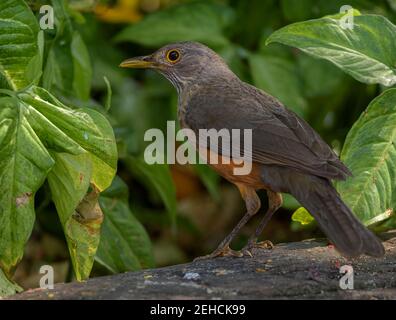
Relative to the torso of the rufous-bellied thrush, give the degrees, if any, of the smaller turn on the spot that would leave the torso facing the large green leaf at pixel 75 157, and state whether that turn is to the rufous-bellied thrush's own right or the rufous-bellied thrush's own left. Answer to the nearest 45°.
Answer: approximately 45° to the rufous-bellied thrush's own left

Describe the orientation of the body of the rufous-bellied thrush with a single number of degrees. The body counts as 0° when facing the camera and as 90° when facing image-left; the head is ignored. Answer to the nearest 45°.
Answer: approximately 90°

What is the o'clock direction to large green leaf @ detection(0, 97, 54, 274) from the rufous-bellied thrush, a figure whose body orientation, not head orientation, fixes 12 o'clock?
The large green leaf is roughly at 11 o'clock from the rufous-bellied thrush.

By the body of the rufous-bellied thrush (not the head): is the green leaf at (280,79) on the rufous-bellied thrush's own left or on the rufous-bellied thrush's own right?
on the rufous-bellied thrush's own right

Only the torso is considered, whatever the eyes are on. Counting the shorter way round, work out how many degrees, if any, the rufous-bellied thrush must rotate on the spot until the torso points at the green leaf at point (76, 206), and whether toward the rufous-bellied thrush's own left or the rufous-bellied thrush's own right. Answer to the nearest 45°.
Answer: approximately 45° to the rufous-bellied thrush's own left

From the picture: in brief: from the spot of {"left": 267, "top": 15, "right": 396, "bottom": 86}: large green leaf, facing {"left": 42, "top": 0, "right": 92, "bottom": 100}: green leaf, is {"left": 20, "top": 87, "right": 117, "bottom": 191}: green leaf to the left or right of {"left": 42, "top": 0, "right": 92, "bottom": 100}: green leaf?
left

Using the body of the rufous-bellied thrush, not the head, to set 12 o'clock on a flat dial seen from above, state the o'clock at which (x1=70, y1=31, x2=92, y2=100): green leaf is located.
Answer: The green leaf is roughly at 1 o'clock from the rufous-bellied thrush.

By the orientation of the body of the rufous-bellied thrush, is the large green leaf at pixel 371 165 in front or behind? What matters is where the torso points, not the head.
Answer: behind

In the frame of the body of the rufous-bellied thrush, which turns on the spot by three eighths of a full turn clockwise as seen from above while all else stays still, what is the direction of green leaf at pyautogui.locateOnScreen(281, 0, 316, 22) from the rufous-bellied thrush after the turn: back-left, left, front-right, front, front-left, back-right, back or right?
front-left
